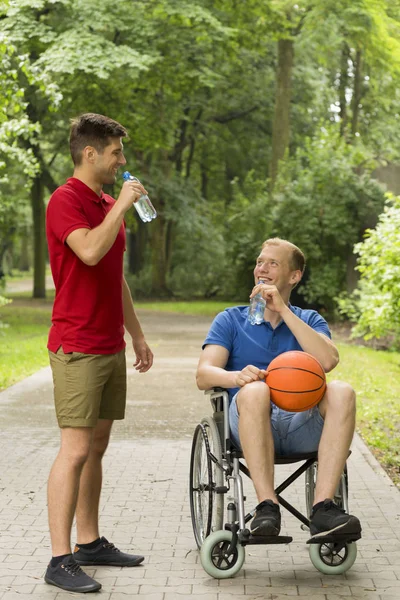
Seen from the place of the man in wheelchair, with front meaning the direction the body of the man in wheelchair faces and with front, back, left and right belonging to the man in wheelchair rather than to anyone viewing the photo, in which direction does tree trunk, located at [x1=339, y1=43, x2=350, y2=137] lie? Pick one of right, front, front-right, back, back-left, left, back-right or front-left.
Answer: back

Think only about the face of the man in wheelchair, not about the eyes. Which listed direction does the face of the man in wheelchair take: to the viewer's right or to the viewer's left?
to the viewer's left

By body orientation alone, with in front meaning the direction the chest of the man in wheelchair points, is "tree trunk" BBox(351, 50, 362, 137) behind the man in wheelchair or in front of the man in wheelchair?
behind

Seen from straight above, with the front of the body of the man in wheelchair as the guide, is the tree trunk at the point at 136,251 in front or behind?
behind

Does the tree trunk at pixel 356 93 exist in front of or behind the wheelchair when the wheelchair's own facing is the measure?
behind

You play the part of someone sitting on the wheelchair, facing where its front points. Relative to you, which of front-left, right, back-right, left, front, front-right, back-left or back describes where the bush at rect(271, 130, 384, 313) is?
back

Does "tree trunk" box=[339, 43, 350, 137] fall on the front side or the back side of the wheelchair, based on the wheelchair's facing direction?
on the back side

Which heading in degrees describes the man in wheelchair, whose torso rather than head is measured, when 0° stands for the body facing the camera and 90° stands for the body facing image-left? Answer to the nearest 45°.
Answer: approximately 0°

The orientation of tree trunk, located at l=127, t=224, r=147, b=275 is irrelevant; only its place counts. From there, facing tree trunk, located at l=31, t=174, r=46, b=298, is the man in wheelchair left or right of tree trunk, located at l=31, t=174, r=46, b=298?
left

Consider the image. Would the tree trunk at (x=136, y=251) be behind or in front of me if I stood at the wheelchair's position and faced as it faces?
behind

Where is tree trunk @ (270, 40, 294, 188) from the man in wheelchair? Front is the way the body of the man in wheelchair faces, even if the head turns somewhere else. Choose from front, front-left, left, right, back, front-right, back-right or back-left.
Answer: back

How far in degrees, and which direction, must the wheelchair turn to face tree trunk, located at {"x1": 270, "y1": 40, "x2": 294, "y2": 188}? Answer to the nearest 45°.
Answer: approximately 180°

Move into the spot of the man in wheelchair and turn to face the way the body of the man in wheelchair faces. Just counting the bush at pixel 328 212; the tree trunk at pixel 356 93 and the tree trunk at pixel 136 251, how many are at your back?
3

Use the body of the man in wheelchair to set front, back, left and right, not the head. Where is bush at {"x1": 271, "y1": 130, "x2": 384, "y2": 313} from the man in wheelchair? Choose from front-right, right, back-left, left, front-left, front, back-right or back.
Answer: back
